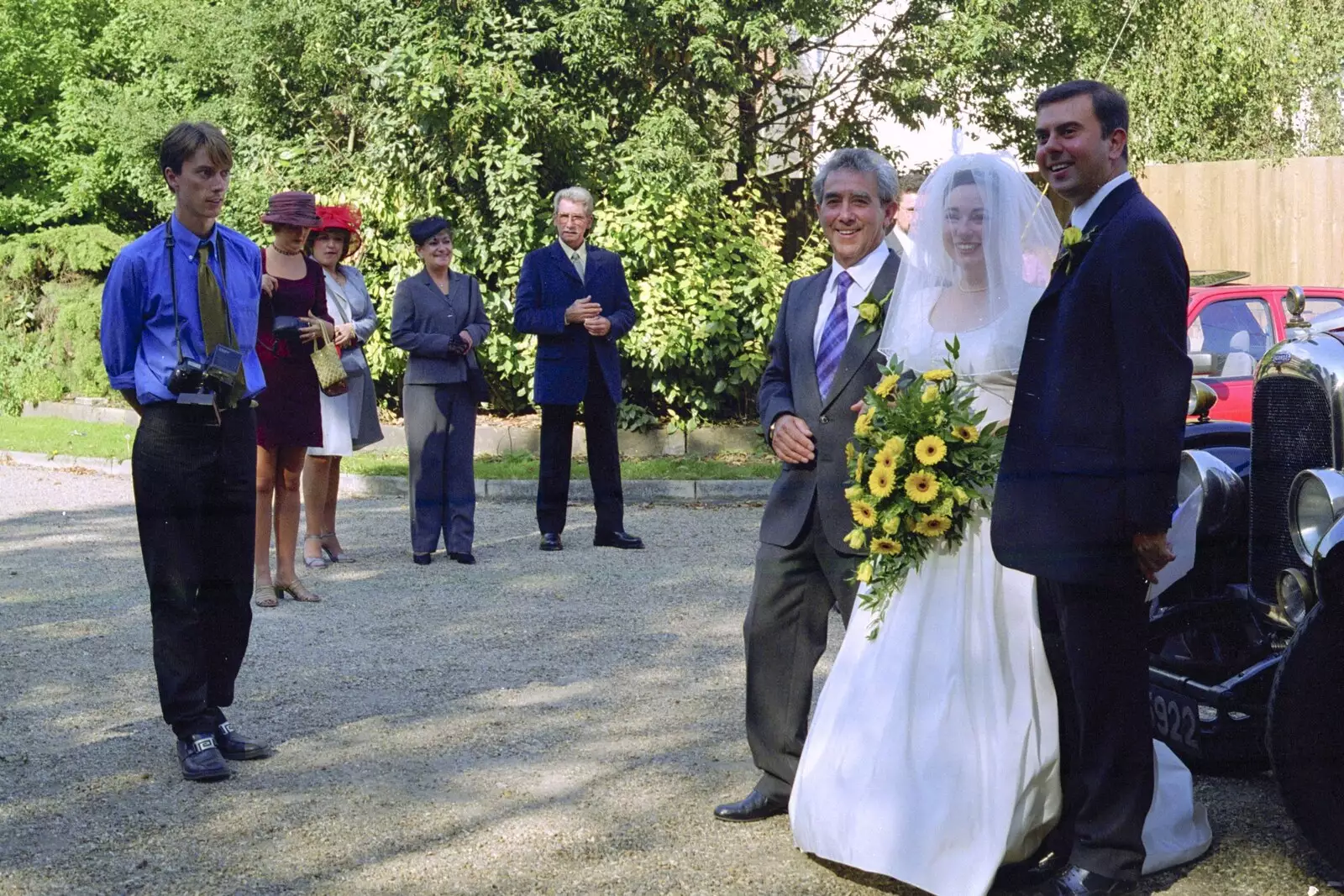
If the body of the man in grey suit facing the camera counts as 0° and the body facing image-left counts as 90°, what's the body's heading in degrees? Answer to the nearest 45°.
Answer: approximately 45°

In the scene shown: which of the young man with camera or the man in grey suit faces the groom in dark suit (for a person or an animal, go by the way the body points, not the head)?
the young man with camera

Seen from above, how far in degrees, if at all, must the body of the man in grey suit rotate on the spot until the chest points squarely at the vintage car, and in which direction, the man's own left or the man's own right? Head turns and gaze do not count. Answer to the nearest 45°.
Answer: approximately 135° to the man's own left

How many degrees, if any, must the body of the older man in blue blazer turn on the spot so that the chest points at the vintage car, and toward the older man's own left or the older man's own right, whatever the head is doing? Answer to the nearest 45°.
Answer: approximately 45° to the older man's own left

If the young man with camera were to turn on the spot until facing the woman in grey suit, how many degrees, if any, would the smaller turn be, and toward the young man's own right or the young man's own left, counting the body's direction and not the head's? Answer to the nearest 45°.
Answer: approximately 135° to the young man's own left

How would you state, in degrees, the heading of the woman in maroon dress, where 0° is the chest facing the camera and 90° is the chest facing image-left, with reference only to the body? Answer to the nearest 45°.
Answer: approximately 315°
